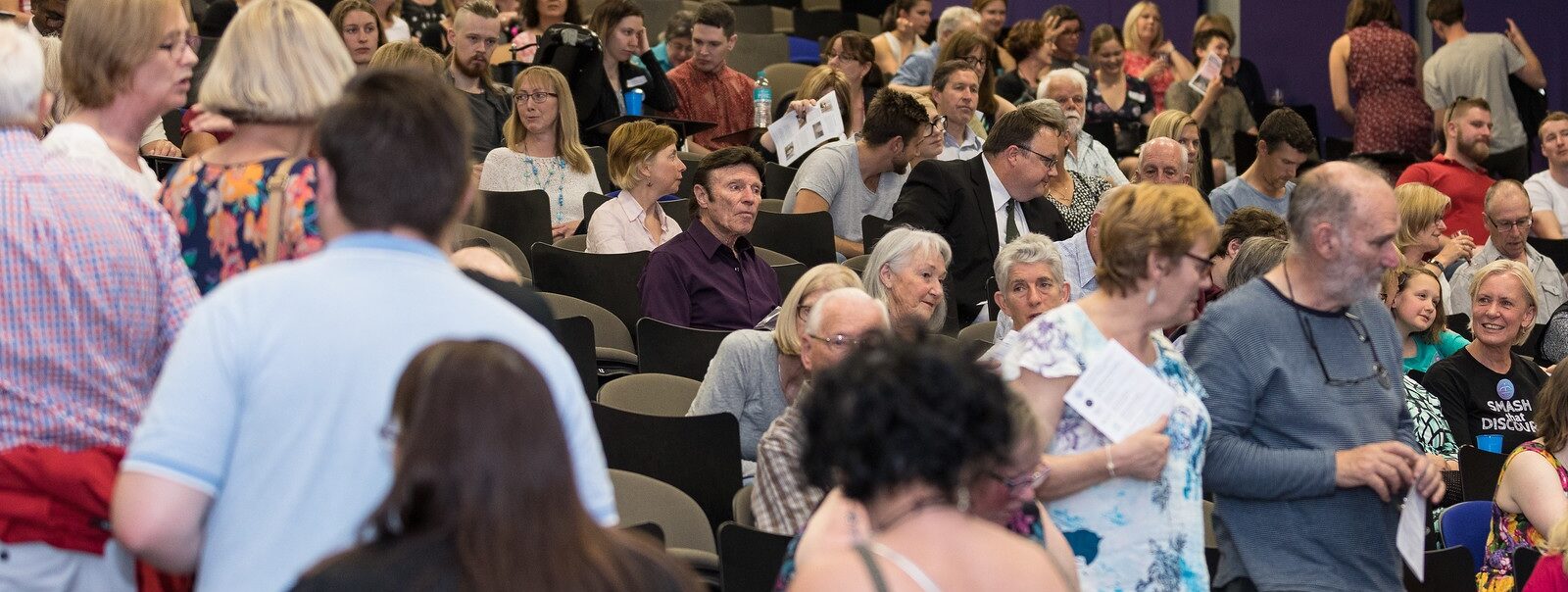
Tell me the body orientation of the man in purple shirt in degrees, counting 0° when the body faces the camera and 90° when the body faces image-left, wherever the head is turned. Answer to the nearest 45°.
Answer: approximately 315°

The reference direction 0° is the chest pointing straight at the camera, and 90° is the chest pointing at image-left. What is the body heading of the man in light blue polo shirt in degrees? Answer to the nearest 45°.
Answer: approximately 180°

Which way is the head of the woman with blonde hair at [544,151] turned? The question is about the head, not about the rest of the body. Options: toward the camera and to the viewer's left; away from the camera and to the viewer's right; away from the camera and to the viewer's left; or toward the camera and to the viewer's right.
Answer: toward the camera and to the viewer's left

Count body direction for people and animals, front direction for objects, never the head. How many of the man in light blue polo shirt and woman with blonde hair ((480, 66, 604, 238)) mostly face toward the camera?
1

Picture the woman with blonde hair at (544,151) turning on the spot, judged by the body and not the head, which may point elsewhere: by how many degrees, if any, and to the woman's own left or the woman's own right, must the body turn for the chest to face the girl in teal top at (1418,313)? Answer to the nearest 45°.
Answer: approximately 45° to the woman's own left

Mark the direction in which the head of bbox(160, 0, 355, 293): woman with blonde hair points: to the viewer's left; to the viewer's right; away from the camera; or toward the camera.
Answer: away from the camera

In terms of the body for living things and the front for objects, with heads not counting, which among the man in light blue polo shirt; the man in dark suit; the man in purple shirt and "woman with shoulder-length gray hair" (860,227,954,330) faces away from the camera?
the man in light blue polo shirt

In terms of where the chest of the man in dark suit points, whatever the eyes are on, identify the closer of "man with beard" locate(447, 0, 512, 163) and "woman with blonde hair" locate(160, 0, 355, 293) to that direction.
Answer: the woman with blonde hair
